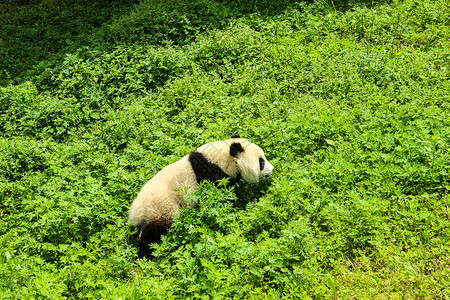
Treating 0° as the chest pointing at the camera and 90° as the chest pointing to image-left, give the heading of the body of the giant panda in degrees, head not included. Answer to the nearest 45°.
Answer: approximately 270°
